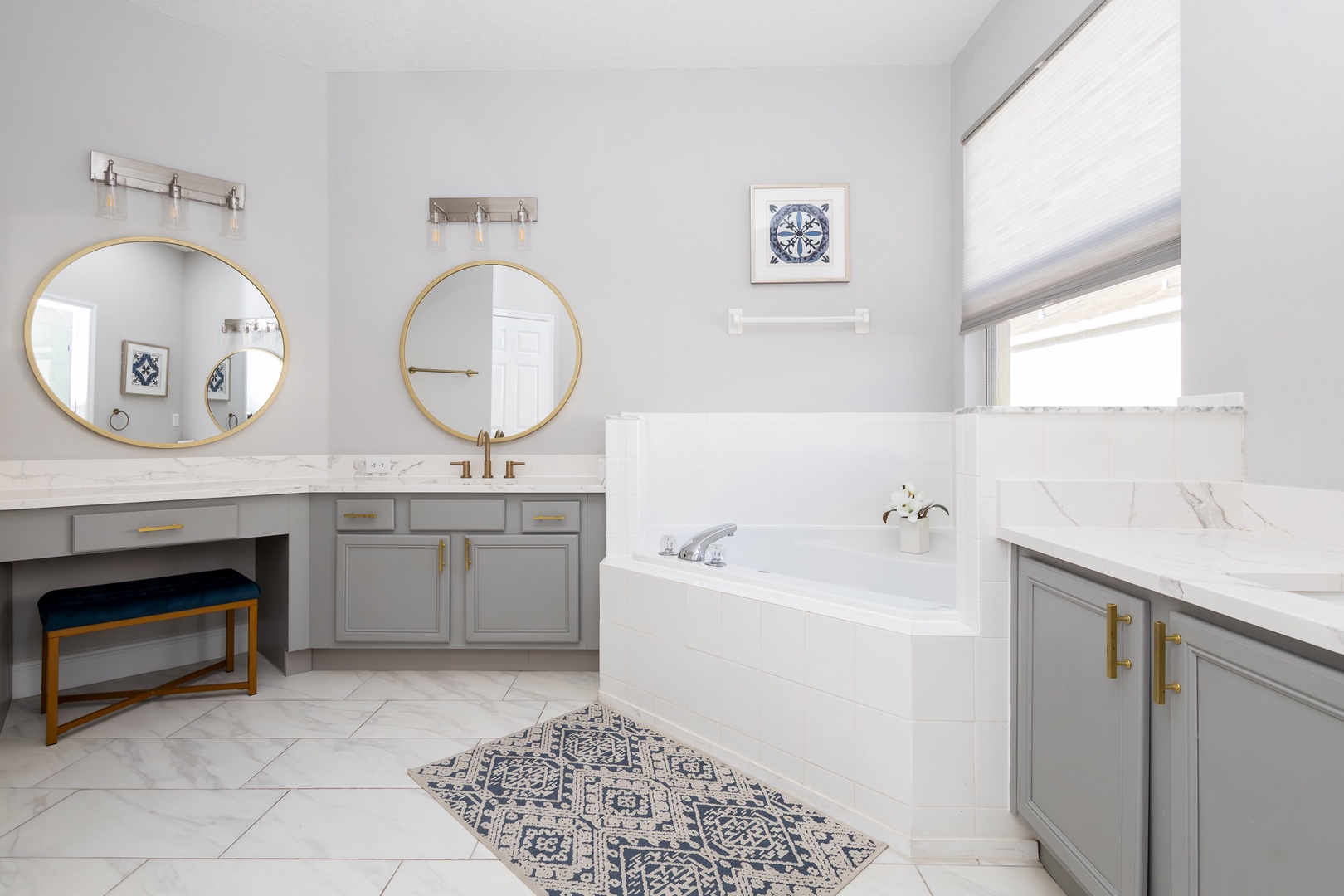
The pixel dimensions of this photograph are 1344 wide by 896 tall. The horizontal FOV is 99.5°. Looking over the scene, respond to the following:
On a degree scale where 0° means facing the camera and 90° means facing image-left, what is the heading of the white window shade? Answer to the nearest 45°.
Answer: approximately 45°

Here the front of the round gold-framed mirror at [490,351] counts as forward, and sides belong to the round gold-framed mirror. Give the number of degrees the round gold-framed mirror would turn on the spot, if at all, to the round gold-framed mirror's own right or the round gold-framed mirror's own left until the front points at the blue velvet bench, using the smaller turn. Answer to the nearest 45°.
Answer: approximately 90° to the round gold-framed mirror's own right

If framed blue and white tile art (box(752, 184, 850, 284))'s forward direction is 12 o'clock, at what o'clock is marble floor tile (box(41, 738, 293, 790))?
The marble floor tile is roughly at 2 o'clock from the framed blue and white tile art.

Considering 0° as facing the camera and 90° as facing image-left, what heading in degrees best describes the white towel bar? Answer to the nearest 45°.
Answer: approximately 0°

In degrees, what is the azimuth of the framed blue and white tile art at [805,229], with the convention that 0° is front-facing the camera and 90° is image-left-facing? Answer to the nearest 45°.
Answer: approximately 0°

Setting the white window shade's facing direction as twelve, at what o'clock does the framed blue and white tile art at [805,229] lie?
The framed blue and white tile art is roughly at 2 o'clock from the white window shade.

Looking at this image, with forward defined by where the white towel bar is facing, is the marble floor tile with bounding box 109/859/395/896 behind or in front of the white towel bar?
in front

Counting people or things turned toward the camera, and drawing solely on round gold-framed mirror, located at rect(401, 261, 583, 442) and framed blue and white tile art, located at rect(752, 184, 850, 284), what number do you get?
2
